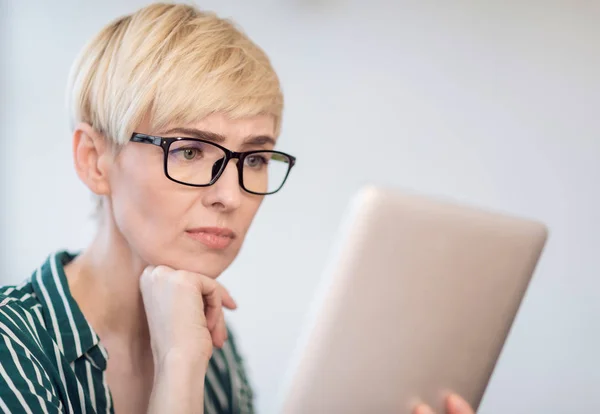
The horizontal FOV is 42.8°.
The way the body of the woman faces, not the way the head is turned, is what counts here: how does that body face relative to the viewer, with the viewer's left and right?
facing the viewer and to the right of the viewer

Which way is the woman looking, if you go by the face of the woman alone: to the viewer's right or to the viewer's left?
to the viewer's right
